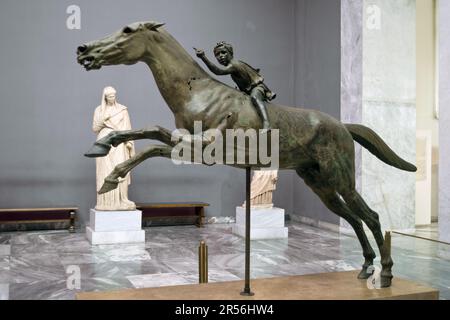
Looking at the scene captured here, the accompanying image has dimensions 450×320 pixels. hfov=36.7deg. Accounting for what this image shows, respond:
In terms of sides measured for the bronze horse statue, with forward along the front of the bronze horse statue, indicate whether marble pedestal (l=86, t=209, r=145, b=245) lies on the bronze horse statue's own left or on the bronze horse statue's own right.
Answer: on the bronze horse statue's own right

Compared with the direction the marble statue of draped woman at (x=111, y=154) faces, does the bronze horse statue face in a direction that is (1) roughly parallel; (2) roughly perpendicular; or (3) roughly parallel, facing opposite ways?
roughly perpendicular

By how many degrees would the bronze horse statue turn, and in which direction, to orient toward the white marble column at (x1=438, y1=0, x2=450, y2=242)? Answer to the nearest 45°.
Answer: approximately 135° to its right

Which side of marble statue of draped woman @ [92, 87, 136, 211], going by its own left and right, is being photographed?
front

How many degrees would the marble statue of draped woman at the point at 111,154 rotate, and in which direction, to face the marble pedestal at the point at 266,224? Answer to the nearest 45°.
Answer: approximately 90° to its left

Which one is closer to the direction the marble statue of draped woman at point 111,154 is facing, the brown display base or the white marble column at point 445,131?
the brown display base

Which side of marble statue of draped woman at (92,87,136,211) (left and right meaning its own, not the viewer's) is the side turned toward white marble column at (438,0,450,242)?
left

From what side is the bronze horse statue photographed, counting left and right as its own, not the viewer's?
left

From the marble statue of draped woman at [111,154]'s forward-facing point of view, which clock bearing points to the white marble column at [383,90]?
The white marble column is roughly at 9 o'clock from the marble statue of draped woman.

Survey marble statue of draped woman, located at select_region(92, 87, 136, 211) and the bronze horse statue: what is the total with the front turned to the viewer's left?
1

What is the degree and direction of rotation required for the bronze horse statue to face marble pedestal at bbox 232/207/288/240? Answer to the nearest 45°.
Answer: approximately 90° to its right

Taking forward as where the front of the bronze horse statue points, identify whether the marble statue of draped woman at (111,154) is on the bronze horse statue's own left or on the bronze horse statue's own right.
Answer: on the bronze horse statue's own right
